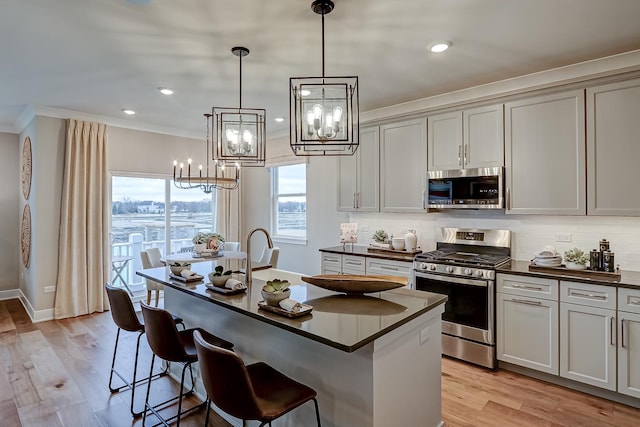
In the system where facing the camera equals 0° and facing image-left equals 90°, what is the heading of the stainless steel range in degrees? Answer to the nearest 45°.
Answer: approximately 45°

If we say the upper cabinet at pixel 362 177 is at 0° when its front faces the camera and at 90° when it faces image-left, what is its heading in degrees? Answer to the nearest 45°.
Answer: approximately 45°

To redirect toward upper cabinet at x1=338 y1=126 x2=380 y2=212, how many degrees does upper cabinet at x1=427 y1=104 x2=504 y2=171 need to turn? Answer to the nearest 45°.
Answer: approximately 45° to its right

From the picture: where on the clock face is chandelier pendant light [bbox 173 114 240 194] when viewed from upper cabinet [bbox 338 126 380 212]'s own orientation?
The chandelier pendant light is roughly at 2 o'clock from the upper cabinet.

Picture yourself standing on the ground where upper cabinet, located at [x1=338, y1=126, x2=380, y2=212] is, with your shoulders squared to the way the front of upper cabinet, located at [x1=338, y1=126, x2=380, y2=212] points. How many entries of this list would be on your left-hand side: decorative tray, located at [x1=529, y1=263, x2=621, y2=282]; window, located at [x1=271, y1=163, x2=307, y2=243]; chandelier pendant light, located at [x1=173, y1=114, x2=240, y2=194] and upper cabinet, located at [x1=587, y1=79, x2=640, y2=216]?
2
